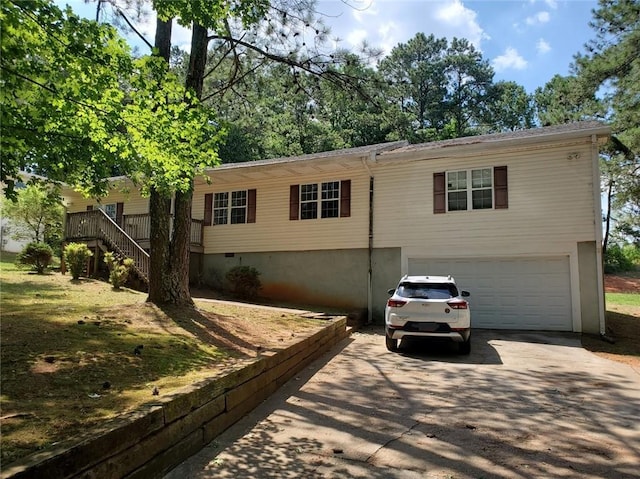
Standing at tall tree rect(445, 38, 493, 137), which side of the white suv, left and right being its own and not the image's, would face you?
front

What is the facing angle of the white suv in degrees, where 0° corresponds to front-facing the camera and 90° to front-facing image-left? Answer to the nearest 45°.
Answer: approximately 180°

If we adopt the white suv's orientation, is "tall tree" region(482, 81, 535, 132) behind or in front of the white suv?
in front

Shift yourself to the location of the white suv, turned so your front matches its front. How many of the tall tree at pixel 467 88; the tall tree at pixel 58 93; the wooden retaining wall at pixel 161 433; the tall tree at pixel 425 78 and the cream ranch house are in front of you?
3

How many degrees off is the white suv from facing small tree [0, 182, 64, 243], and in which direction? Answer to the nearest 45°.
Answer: approximately 90° to its left

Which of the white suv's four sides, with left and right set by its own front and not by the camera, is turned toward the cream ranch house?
front

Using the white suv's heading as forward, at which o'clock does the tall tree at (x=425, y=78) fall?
The tall tree is roughly at 12 o'clock from the white suv.

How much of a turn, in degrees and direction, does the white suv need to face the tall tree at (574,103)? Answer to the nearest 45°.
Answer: approximately 45° to its right

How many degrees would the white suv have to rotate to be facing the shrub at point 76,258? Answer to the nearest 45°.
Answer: approximately 90° to its left

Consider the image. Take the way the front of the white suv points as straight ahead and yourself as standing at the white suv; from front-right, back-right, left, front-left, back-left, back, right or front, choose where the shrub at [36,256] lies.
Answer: left
